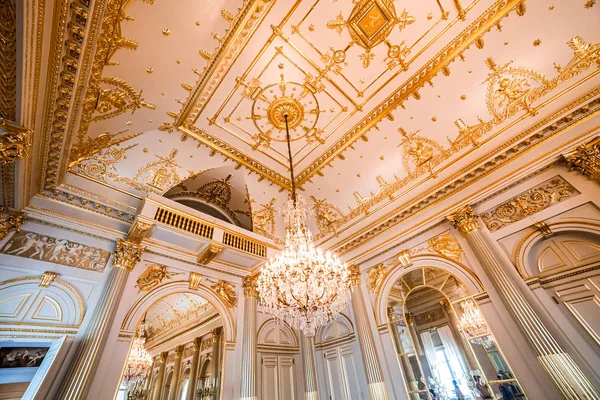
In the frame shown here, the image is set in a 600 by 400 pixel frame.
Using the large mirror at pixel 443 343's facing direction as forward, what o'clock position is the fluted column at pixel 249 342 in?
The fluted column is roughly at 1 o'clock from the large mirror.

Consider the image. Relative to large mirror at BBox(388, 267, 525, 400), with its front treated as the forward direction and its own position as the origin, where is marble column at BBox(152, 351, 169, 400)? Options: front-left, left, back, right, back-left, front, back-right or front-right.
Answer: front-right

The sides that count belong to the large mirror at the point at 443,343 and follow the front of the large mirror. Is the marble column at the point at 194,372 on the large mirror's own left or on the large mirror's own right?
on the large mirror's own right

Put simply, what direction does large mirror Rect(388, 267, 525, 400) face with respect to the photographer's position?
facing the viewer and to the left of the viewer

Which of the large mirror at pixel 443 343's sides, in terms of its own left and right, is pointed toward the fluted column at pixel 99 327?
front

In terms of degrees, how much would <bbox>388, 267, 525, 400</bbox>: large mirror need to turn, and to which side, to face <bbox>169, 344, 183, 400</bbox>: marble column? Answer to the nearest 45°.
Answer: approximately 45° to its right

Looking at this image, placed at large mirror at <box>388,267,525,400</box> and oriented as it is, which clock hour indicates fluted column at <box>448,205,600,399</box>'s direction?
The fluted column is roughly at 9 o'clock from the large mirror.

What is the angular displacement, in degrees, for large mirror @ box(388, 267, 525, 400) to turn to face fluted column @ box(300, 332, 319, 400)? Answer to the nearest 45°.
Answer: approximately 45° to its right

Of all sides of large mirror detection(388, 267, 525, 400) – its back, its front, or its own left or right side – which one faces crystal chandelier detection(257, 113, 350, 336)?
front
